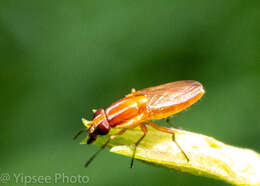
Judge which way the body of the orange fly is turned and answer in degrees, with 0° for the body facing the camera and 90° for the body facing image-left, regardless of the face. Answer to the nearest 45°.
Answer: approximately 90°
